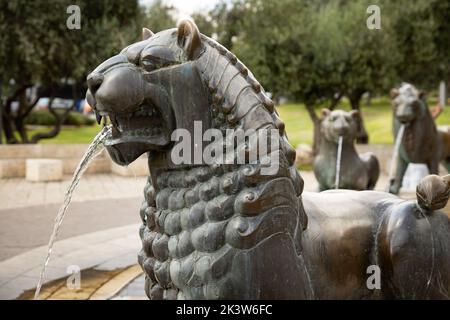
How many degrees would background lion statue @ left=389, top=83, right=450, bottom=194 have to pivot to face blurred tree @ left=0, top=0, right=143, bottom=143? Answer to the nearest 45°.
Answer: approximately 90° to its right

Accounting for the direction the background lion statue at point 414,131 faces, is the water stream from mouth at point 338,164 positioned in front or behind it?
in front

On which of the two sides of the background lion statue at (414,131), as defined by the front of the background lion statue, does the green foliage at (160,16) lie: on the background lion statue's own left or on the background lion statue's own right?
on the background lion statue's own right

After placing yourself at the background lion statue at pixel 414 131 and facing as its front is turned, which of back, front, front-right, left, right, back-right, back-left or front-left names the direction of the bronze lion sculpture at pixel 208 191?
front-left

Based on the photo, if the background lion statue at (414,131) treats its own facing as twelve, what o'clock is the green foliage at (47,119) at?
The green foliage is roughly at 3 o'clock from the background lion statue.

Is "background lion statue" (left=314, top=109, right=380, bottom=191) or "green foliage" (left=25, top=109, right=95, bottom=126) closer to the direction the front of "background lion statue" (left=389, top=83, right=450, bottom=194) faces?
the background lion statue

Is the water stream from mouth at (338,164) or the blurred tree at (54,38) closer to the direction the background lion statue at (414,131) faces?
the water stream from mouth

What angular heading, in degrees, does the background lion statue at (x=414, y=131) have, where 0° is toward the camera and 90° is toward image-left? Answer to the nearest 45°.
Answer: approximately 45°
